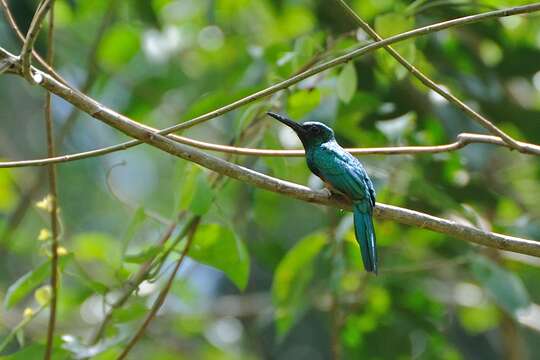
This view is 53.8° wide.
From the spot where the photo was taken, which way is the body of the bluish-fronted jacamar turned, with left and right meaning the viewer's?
facing to the left of the viewer

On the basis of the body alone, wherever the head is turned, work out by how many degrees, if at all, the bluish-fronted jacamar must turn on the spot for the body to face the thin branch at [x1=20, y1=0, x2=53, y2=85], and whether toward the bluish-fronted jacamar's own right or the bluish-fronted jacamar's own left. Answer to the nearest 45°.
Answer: approximately 45° to the bluish-fronted jacamar's own left

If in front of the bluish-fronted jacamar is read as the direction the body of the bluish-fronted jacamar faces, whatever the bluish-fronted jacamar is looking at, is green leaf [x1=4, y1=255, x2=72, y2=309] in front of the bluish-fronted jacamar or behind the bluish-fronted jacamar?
in front

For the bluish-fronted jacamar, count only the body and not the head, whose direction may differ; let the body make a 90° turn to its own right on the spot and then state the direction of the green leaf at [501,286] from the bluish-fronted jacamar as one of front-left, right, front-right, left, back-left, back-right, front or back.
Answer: front-right

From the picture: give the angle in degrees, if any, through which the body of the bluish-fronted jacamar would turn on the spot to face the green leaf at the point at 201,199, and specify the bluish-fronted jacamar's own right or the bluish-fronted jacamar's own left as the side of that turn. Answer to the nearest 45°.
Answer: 0° — it already faces it

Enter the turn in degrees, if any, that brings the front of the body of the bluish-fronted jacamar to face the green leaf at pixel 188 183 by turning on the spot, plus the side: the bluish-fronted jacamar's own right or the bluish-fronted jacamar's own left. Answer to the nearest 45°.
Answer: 0° — it already faces it
